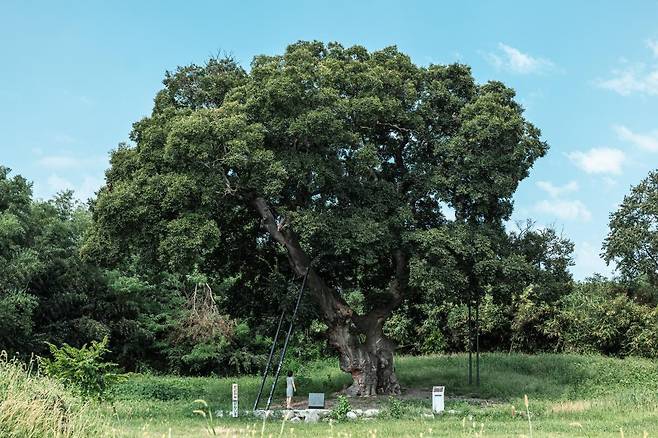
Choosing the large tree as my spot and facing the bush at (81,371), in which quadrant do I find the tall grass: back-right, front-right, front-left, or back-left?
front-left

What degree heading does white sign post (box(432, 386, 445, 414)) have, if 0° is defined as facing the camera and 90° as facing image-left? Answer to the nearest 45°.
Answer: approximately 0°

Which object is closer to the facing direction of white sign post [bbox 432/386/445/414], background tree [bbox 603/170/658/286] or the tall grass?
the tall grass

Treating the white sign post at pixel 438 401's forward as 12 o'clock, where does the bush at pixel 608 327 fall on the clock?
The bush is roughly at 7 o'clock from the white sign post.

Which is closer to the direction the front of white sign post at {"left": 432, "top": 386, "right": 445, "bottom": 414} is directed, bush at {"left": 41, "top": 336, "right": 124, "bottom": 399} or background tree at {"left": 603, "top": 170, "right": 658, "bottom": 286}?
the bush

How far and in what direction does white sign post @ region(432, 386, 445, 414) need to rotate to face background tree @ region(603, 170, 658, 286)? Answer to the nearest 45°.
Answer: approximately 135° to its left

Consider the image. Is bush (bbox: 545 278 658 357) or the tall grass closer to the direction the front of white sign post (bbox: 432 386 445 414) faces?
the tall grass

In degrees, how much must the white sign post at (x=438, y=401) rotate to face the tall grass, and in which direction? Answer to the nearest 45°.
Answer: approximately 45° to its right

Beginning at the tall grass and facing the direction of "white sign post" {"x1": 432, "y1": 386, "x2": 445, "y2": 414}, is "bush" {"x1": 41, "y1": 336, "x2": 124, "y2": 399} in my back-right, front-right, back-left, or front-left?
front-left

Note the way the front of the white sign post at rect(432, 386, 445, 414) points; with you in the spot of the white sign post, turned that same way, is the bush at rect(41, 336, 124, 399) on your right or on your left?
on your right
